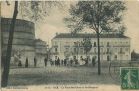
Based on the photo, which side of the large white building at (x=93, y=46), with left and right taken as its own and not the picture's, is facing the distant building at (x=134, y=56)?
left

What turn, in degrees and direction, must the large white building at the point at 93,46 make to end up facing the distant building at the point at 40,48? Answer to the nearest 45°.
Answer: approximately 90° to its right

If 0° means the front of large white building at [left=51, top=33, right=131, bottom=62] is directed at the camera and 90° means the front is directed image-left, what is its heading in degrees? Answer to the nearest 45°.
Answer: approximately 0°
